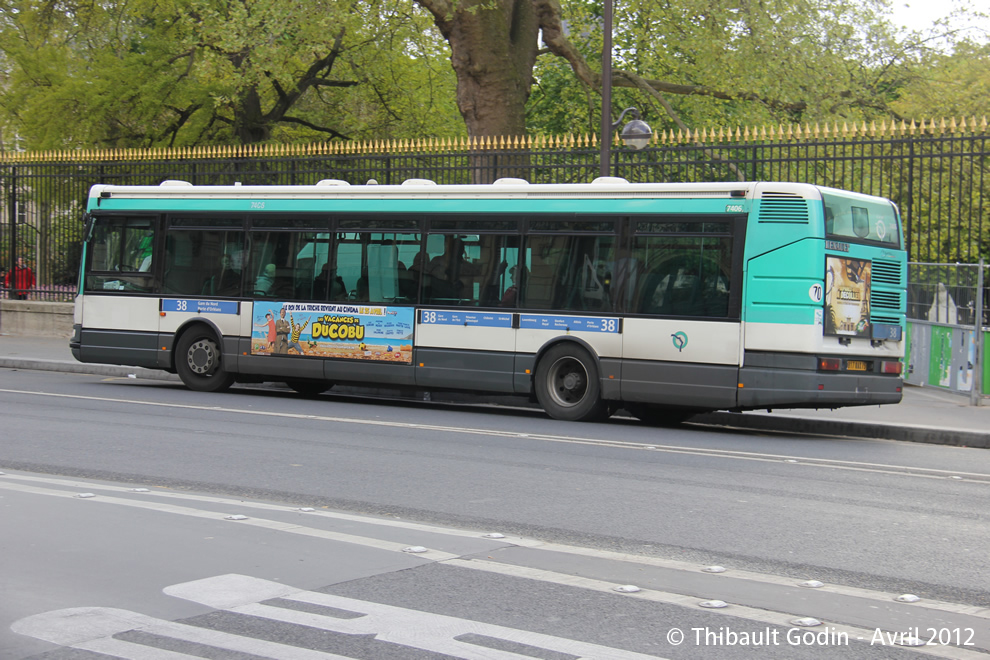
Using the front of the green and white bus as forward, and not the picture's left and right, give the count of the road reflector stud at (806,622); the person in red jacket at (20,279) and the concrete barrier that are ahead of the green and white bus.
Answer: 2

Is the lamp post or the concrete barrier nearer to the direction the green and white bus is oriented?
the concrete barrier

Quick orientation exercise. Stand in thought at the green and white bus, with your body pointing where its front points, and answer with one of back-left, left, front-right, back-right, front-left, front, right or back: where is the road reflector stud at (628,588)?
back-left

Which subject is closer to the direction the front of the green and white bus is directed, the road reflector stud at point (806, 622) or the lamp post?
the lamp post

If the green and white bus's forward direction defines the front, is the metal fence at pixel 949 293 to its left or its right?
on its right

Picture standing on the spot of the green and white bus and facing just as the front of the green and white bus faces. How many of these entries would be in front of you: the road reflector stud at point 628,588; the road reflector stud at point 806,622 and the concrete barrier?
1

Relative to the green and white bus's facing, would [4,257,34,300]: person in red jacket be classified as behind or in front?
in front

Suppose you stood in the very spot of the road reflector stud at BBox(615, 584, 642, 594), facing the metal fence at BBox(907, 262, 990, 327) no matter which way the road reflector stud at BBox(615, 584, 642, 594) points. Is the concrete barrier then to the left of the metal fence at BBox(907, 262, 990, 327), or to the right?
left

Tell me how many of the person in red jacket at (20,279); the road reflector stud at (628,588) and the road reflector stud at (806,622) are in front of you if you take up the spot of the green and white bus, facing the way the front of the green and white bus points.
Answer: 1

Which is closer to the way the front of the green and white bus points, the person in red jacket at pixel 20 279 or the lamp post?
the person in red jacket

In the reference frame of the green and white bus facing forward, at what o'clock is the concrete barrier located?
The concrete barrier is roughly at 12 o'clock from the green and white bus.

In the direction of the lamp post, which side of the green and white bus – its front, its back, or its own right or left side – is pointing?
right

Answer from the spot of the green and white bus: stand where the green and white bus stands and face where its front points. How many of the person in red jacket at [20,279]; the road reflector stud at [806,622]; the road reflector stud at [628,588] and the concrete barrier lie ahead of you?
2

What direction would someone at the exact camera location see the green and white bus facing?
facing away from the viewer and to the left of the viewer
